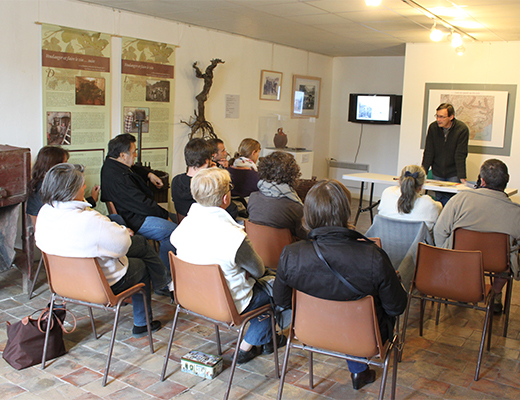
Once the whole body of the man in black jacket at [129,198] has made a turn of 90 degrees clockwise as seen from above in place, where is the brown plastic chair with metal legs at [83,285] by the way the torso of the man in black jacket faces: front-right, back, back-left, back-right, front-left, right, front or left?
front

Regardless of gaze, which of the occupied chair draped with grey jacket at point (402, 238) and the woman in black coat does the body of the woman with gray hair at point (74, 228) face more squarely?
the occupied chair draped with grey jacket

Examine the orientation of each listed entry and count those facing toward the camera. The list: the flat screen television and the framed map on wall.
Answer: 2

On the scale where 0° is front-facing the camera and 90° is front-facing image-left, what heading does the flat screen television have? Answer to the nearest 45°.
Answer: approximately 0°

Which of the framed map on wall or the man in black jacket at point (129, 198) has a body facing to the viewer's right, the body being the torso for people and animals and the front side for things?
the man in black jacket

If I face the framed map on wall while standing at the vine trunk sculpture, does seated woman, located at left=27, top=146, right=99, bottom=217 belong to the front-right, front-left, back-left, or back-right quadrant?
back-right

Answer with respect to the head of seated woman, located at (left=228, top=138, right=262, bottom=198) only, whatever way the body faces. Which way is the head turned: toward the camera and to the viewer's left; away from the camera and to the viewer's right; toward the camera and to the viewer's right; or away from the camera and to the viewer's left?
away from the camera and to the viewer's right

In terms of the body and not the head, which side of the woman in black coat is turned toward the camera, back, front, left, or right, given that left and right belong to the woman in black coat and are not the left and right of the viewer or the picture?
back

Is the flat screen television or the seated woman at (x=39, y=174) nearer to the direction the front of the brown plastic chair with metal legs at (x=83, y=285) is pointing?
the flat screen television

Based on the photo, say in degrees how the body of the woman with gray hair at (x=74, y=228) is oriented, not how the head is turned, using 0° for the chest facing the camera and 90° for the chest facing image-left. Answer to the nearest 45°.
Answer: approximately 225°

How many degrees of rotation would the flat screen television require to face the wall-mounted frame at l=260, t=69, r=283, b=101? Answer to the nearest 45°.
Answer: approximately 45° to its right

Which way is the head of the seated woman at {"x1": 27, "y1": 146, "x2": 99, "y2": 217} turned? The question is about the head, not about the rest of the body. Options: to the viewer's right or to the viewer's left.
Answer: to the viewer's right
